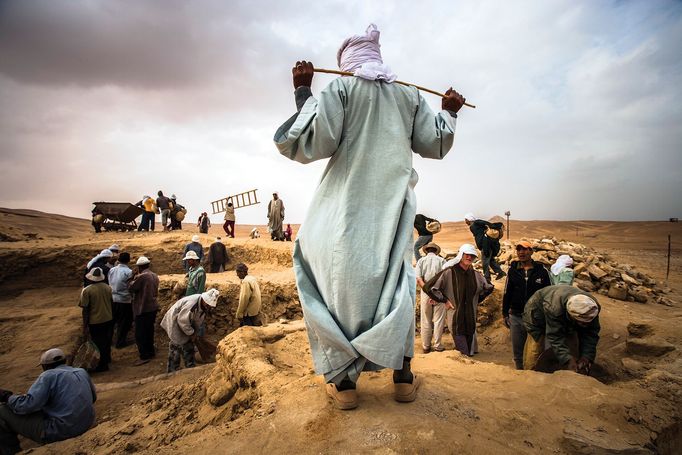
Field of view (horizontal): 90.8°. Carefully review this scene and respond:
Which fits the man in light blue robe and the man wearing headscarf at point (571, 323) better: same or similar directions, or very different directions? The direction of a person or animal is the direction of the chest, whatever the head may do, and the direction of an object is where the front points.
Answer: very different directions

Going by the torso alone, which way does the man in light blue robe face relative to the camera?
away from the camera

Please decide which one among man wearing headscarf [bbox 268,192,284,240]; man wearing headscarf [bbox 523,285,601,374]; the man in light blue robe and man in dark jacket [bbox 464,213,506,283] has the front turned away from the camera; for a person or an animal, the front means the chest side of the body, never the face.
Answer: the man in light blue robe

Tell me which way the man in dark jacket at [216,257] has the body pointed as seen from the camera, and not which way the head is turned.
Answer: away from the camera

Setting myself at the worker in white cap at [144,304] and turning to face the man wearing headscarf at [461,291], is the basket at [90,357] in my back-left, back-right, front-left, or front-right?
back-right

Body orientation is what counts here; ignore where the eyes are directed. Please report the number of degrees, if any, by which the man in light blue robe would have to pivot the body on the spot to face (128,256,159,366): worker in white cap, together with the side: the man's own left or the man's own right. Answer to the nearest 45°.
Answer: approximately 45° to the man's own left

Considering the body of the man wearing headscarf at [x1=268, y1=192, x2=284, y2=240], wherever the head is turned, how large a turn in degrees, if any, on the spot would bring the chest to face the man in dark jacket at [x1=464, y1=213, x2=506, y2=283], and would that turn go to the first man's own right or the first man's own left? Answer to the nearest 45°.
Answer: approximately 45° to the first man's own left

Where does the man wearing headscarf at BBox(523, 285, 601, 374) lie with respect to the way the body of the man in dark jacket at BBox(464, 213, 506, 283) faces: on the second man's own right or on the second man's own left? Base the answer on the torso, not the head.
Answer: on the second man's own left
